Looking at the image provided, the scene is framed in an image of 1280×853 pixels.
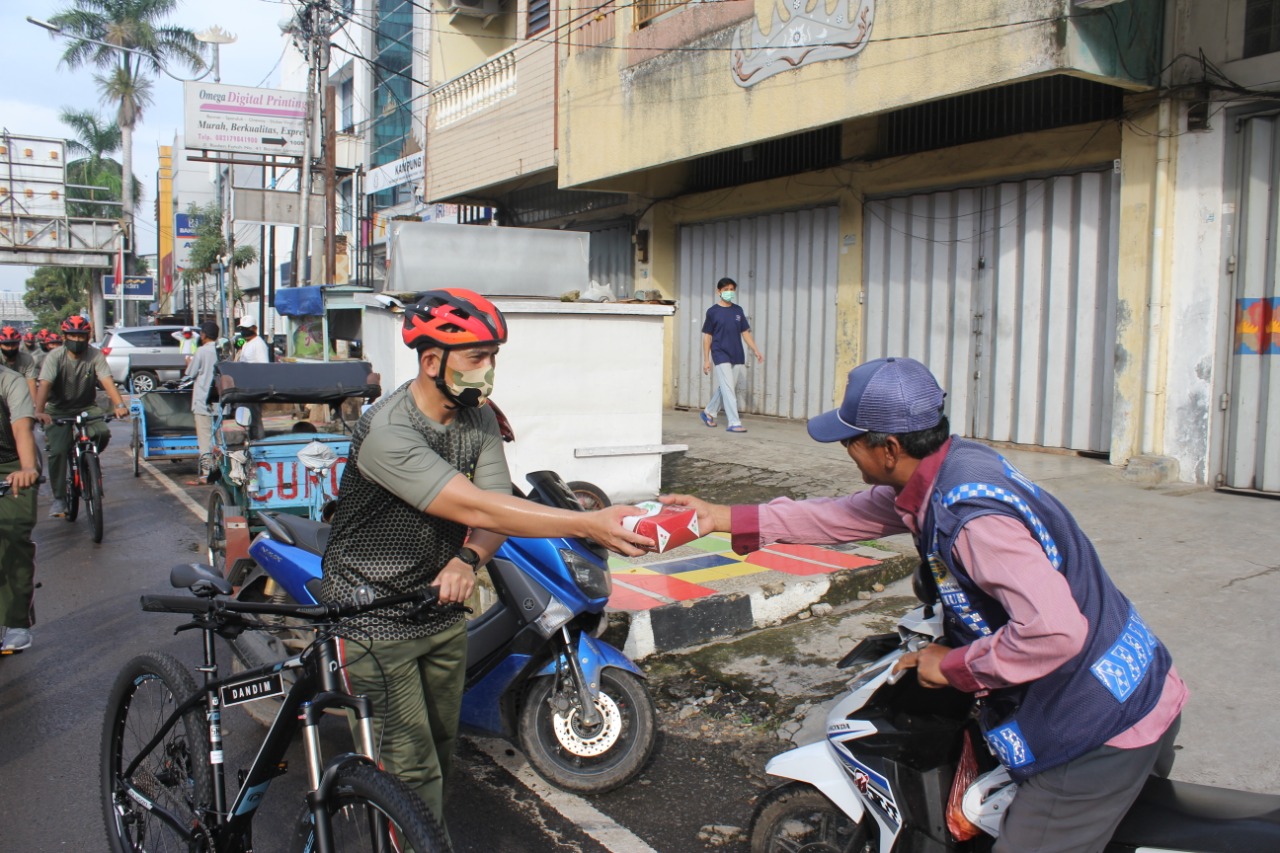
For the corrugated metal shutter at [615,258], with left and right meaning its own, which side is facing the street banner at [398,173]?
right

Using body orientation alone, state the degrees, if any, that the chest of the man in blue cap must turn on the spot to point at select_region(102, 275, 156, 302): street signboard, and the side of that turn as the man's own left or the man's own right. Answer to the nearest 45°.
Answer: approximately 45° to the man's own right

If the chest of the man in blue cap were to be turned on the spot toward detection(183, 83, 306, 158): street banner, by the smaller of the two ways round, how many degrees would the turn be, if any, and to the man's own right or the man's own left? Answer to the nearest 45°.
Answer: approximately 45° to the man's own right

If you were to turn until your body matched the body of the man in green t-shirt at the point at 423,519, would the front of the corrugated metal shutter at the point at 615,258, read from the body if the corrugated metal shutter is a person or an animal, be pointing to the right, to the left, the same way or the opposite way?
to the right

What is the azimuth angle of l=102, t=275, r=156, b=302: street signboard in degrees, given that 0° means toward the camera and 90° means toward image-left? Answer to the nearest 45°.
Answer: approximately 0°

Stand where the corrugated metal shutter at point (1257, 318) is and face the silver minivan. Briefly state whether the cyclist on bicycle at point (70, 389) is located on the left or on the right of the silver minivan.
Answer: left

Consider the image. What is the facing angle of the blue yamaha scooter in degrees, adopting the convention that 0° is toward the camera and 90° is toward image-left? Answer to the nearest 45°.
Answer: approximately 315°

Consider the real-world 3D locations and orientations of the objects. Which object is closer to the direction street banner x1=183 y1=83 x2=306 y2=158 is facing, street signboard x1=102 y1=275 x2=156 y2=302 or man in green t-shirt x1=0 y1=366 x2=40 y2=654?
the man in green t-shirt
